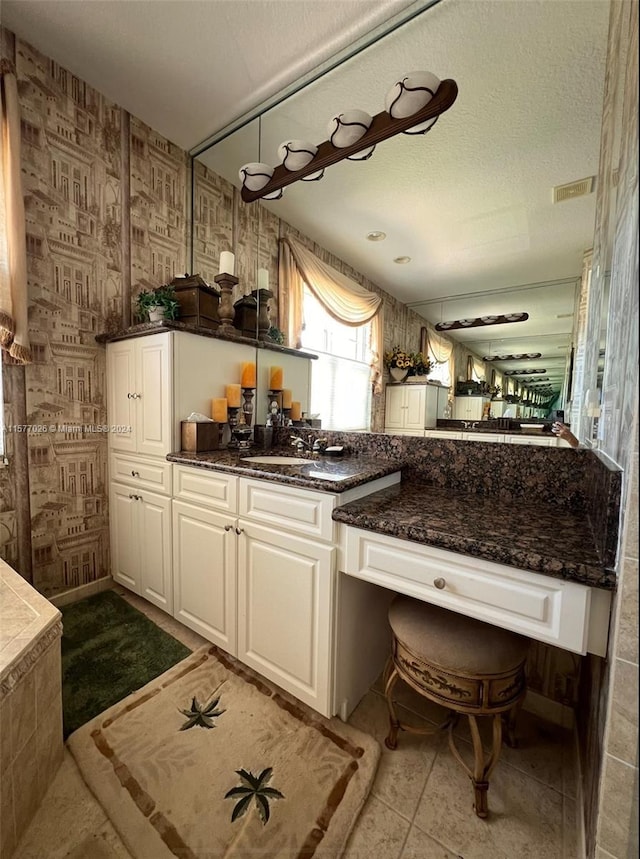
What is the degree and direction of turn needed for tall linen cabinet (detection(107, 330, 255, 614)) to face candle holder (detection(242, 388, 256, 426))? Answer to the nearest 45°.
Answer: approximately 135° to its left

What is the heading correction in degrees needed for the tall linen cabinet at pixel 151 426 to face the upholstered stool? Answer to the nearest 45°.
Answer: approximately 90° to its left

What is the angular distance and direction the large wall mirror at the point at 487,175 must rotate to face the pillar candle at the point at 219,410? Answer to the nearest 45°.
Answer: approximately 45° to its right

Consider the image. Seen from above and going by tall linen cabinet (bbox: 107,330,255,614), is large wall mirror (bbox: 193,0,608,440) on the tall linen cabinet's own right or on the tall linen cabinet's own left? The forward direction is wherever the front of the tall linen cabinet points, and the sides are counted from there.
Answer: on the tall linen cabinet's own left

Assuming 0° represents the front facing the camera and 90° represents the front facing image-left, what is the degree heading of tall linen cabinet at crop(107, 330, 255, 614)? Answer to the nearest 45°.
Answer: approximately 45°

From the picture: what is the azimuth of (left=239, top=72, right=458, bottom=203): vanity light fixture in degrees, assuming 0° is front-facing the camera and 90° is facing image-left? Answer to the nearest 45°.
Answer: approximately 45°

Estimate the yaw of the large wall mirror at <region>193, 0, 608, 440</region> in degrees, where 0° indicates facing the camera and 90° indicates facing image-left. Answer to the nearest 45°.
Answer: approximately 45°
